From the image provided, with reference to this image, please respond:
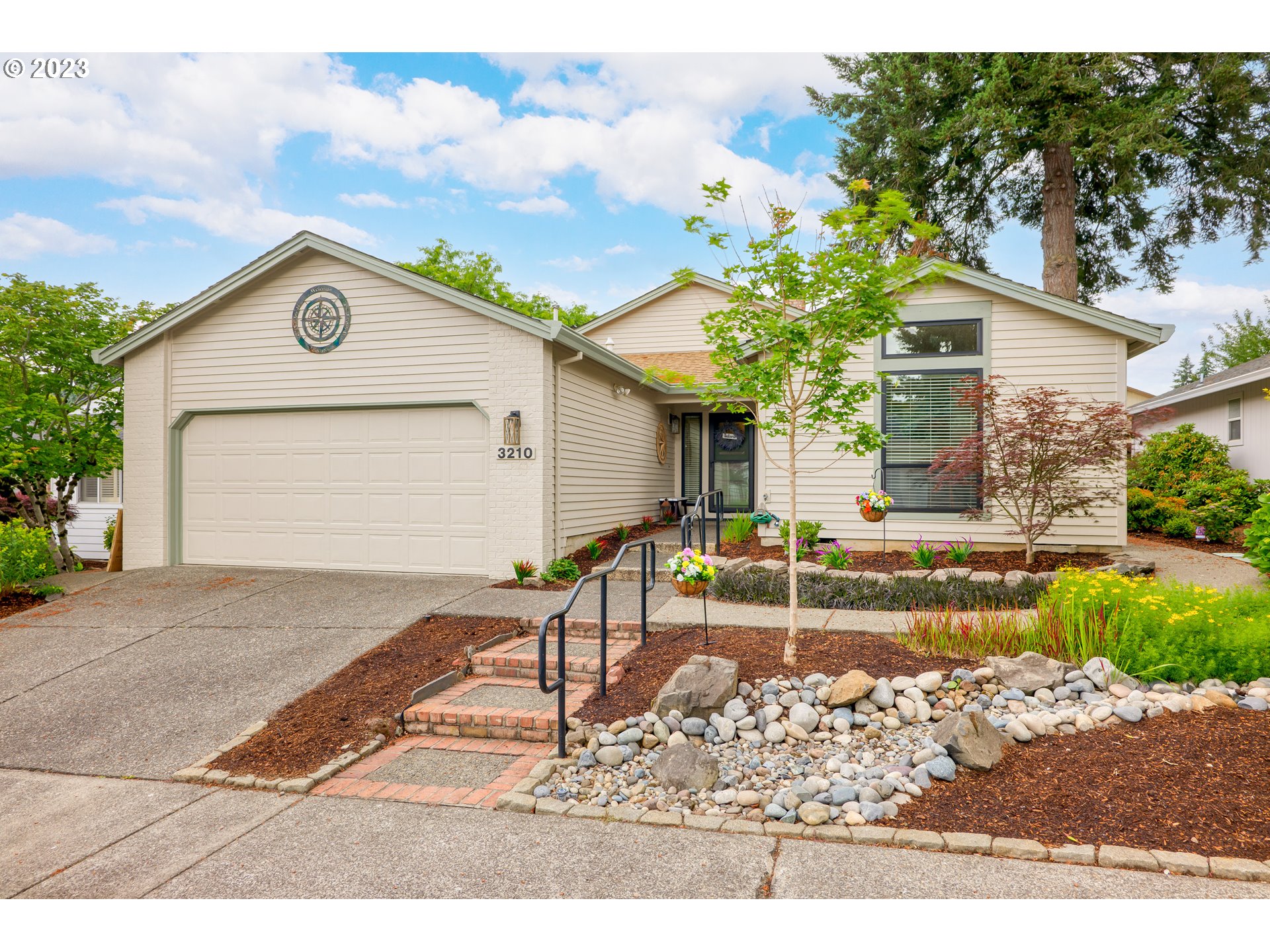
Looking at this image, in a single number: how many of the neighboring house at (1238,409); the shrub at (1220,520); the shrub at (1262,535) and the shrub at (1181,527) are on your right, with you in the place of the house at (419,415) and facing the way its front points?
0

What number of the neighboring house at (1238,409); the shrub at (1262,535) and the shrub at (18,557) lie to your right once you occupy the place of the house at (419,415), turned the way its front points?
1

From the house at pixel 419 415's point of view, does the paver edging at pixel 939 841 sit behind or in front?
in front

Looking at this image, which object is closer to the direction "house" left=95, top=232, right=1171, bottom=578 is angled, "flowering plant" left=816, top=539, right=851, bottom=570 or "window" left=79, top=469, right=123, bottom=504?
the flowering plant

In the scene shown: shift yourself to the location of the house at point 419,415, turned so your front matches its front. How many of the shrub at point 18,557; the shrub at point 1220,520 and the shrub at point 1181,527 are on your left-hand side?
2

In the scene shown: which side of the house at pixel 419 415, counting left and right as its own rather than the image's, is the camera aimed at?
front

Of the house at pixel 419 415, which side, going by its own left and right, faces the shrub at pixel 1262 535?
left

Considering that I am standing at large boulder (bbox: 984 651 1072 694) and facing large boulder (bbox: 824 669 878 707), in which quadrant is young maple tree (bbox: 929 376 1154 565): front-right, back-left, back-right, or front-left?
back-right

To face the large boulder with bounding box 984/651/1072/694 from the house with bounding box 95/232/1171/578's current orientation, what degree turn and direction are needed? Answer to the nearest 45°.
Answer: approximately 45° to its left

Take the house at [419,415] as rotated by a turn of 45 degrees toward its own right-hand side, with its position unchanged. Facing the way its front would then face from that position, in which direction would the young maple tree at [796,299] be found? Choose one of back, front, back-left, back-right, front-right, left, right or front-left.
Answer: left

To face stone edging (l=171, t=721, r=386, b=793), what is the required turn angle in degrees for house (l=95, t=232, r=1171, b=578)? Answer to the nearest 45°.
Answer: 0° — it already faces it

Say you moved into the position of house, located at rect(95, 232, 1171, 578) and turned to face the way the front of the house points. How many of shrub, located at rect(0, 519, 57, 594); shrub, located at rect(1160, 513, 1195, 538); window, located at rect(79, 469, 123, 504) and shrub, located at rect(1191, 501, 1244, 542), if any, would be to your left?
2

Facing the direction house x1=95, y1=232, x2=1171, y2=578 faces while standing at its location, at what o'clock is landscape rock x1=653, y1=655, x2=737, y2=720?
The landscape rock is roughly at 11 o'clock from the house.

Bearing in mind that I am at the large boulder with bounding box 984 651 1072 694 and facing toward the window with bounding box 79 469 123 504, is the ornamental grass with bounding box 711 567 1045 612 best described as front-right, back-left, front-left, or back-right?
front-right

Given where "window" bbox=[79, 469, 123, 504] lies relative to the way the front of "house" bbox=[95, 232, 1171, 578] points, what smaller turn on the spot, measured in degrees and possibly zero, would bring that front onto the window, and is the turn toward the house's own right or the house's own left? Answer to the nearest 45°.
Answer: approximately 135° to the house's own right
